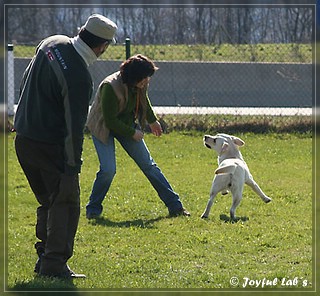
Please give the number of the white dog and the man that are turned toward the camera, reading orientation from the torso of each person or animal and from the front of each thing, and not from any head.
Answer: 0

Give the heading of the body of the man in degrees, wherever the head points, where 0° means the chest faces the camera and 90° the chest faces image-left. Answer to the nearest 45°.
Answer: approximately 225°

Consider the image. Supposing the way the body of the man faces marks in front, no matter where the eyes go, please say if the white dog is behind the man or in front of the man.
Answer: in front

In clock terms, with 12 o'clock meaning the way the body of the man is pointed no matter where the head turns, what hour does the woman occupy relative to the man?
The woman is roughly at 11 o'clock from the man.

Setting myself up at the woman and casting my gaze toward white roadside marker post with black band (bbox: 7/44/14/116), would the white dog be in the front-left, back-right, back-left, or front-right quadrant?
back-right

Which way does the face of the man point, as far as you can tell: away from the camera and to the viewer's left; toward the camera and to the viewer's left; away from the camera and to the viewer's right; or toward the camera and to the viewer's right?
away from the camera and to the viewer's right
